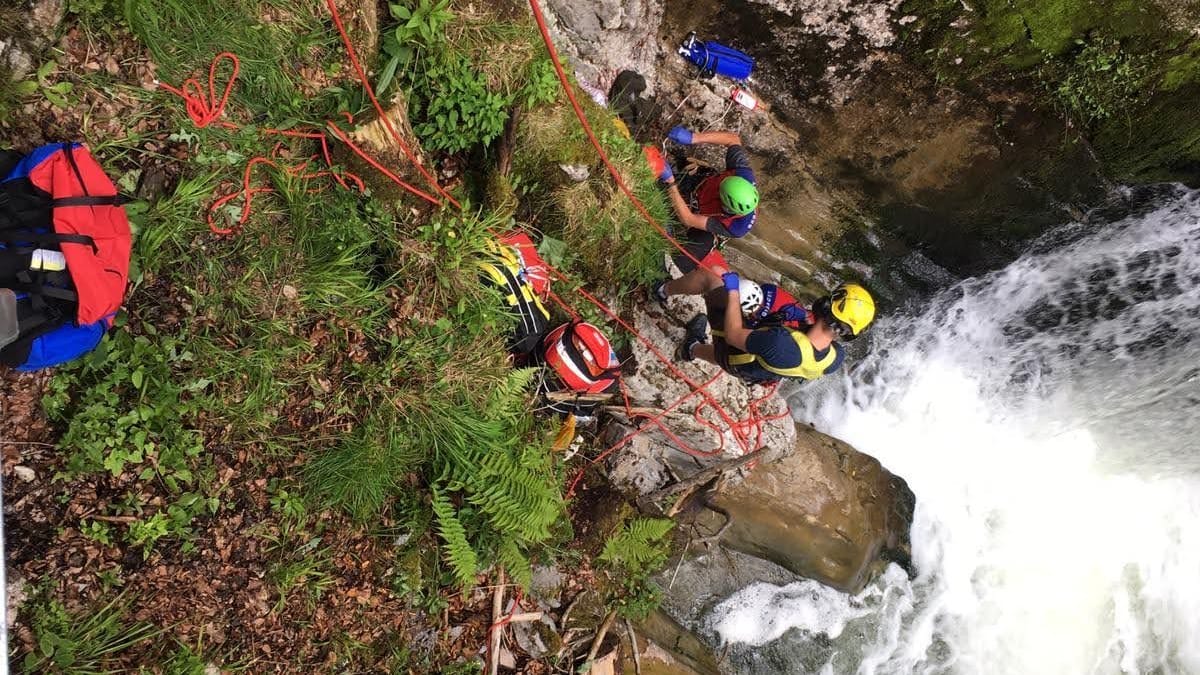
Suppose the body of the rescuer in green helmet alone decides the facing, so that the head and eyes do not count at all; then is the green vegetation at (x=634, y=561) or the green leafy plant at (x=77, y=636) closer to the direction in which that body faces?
the green leafy plant

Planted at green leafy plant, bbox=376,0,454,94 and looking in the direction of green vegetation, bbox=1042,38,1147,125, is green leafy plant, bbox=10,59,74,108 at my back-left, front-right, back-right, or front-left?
back-right

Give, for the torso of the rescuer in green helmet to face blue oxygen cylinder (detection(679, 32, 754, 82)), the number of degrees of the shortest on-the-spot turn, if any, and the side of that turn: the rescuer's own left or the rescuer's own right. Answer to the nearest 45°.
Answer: approximately 45° to the rescuer's own right

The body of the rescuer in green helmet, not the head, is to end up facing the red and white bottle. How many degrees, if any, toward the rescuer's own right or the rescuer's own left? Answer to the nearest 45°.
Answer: approximately 90° to the rescuer's own right

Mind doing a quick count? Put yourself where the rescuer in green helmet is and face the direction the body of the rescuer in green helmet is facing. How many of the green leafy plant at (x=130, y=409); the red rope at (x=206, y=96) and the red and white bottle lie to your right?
1

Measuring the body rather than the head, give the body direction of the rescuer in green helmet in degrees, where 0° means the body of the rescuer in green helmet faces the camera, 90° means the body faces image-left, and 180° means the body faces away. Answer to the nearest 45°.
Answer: approximately 90°

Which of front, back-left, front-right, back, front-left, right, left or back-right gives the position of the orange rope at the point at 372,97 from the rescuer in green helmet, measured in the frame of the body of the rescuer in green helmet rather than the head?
front-left

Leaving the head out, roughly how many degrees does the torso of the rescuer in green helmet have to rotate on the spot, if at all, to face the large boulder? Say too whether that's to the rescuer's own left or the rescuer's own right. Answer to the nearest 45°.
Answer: approximately 135° to the rescuer's own left

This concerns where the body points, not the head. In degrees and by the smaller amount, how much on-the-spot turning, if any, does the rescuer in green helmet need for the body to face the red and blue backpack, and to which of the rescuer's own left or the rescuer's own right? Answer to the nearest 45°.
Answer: approximately 45° to the rescuer's own left

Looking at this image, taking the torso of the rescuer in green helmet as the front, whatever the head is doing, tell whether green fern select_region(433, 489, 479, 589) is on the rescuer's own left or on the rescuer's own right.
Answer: on the rescuer's own left

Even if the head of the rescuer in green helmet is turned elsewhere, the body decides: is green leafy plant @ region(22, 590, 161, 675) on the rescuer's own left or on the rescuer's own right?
on the rescuer's own left
